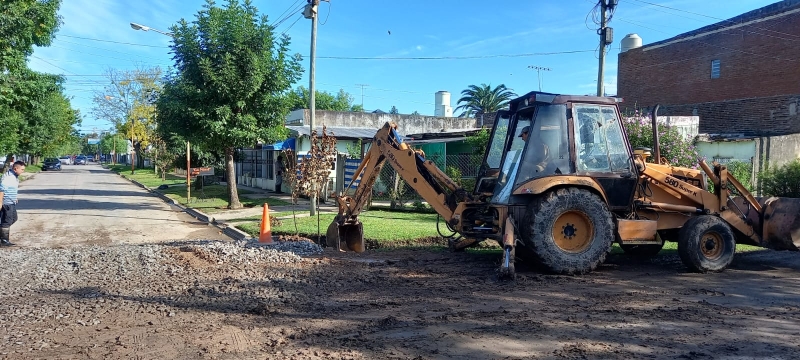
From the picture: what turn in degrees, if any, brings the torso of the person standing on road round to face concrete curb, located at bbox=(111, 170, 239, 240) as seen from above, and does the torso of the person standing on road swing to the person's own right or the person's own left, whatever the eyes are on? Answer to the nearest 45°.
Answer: approximately 45° to the person's own left

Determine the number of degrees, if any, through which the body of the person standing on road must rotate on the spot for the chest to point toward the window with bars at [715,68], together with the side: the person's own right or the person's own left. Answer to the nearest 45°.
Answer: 0° — they already face it

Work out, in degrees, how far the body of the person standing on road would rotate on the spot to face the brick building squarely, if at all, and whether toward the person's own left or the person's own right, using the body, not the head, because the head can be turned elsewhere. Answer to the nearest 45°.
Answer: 0° — they already face it

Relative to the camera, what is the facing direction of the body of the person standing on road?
to the viewer's right

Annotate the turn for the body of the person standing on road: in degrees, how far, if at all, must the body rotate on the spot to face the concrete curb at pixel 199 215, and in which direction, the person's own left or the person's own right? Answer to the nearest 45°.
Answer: approximately 45° to the person's own left

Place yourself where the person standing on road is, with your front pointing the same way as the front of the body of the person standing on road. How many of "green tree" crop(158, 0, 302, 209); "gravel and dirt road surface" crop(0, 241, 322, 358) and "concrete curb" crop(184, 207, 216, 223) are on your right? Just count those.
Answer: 1

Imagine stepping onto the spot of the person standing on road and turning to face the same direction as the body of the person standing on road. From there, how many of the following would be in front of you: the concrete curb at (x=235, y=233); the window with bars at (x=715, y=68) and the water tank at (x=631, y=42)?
3
